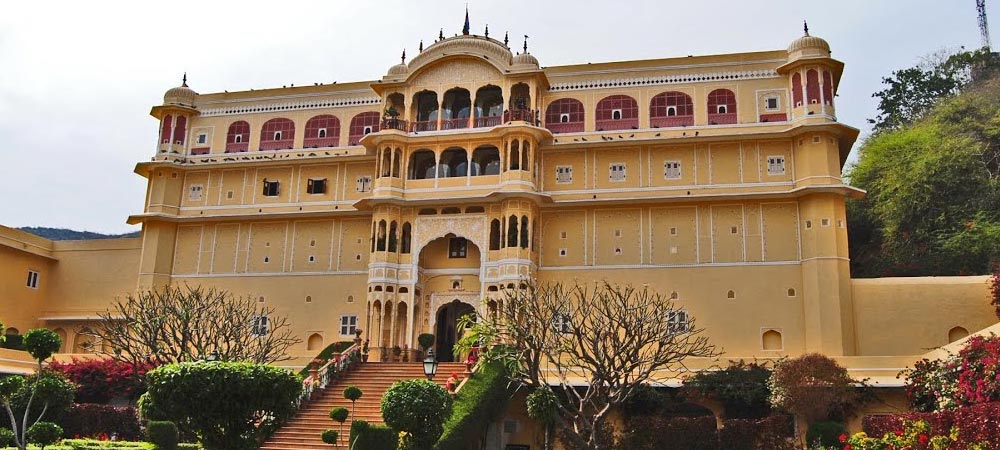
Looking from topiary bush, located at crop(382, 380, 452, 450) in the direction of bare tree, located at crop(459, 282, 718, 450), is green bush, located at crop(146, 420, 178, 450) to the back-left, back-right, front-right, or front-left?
back-left

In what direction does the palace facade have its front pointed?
toward the camera

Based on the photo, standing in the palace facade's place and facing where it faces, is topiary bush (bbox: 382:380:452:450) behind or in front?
in front

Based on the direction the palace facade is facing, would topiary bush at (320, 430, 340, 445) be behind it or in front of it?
in front

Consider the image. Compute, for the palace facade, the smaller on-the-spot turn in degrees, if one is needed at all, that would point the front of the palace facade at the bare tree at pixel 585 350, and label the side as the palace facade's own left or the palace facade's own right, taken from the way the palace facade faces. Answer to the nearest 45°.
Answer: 0° — it already faces it
